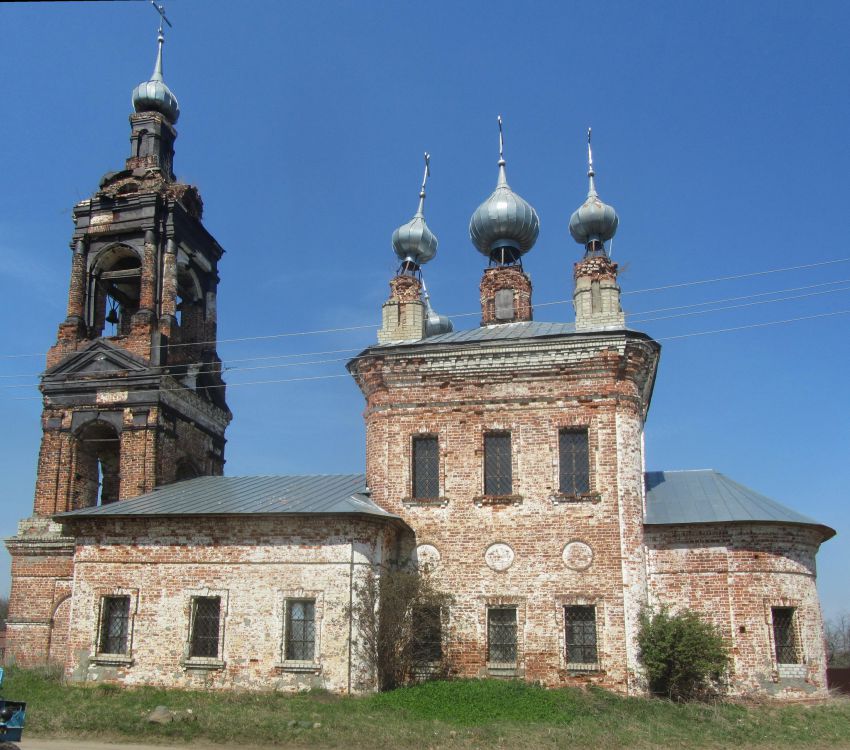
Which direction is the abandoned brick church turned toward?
to the viewer's left
